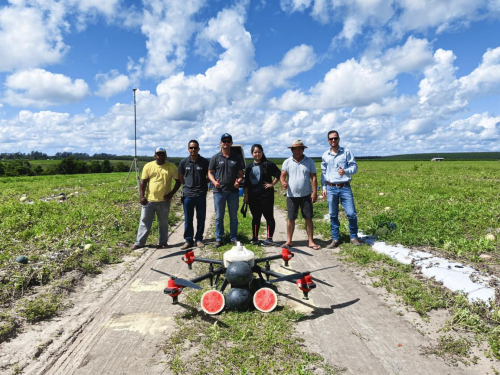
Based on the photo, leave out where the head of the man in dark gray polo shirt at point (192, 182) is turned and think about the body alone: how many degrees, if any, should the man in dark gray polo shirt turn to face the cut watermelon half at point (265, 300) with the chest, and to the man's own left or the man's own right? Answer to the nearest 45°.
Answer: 0° — they already face it

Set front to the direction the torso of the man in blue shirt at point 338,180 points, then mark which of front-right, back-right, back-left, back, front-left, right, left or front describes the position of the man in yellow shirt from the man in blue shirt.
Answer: right

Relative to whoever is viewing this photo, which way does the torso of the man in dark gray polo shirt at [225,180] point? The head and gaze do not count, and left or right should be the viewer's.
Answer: facing the viewer

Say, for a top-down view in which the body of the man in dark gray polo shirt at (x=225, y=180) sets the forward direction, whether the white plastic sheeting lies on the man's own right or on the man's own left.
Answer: on the man's own left

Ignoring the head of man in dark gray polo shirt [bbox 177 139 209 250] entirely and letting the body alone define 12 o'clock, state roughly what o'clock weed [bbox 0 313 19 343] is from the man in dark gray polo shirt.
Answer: The weed is roughly at 1 o'clock from the man in dark gray polo shirt.

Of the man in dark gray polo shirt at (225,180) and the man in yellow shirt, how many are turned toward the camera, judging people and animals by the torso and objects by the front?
2

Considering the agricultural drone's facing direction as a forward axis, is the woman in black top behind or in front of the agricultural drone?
behind

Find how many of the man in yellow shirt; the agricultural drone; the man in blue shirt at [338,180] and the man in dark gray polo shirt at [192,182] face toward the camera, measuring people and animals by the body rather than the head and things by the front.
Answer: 4

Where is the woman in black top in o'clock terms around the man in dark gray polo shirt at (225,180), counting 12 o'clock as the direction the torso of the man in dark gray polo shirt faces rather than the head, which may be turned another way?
The woman in black top is roughly at 9 o'clock from the man in dark gray polo shirt.

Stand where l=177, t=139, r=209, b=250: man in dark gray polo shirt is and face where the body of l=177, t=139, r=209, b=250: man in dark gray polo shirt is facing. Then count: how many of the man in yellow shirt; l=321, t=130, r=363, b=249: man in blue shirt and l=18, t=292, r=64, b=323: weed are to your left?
1

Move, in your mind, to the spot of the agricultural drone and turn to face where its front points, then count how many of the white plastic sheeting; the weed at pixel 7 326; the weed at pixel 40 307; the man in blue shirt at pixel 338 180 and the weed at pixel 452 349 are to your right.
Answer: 2

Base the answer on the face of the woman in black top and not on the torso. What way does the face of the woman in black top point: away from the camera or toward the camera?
toward the camera

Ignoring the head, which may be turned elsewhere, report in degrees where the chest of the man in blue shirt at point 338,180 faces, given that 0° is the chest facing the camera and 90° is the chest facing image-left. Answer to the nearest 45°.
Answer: approximately 0°
